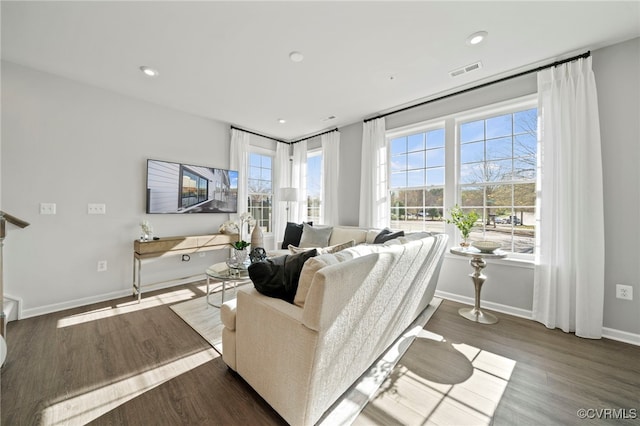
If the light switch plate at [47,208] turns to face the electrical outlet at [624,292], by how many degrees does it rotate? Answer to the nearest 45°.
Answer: approximately 45° to its left

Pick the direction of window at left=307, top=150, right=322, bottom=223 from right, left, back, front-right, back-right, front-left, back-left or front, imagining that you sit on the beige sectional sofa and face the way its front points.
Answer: front-right

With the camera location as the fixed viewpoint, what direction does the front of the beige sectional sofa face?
facing away from the viewer and to the left of the viewer

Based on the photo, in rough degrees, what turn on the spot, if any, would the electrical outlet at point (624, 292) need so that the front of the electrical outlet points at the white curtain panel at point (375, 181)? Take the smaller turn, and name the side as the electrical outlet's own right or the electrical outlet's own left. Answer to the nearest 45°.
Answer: approximately 90° to the electrical outlet's own right

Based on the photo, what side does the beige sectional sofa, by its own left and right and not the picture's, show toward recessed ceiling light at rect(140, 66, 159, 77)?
front

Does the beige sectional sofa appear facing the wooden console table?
yes

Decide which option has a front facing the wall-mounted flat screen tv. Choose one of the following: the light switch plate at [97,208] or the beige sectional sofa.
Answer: the beige sectional sofa

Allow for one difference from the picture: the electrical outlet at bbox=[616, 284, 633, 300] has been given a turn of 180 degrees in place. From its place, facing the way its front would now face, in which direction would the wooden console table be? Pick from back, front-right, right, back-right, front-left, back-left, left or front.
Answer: back-left

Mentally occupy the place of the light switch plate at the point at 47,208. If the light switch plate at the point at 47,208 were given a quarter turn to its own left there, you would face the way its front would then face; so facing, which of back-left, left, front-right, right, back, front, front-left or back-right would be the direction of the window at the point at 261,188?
front

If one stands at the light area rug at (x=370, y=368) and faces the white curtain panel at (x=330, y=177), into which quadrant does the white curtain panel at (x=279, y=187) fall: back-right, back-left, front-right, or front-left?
front-left

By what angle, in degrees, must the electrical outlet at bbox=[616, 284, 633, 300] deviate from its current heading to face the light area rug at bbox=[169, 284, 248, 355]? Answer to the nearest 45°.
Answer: approximately 45° to its right

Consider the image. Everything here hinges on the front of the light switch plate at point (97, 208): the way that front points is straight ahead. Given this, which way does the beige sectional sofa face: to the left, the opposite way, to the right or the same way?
the opposite way
